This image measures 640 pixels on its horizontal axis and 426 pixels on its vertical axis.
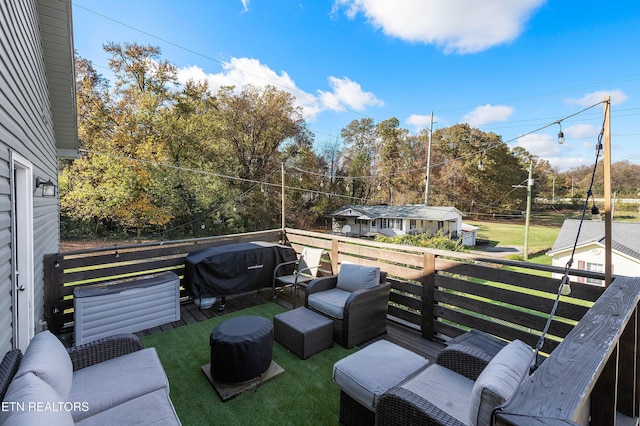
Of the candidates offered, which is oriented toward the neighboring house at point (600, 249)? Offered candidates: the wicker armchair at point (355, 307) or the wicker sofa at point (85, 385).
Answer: the wicker sofa

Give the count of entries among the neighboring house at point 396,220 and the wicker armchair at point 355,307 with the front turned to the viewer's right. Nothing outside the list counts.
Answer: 0

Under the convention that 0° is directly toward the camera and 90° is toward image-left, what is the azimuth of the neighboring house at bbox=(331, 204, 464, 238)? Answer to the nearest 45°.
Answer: approximately 0°

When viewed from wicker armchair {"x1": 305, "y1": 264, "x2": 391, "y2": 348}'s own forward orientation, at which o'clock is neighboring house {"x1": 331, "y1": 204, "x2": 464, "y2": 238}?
The neighboring house is roughly at 5 o'clock from the wicker armchair.

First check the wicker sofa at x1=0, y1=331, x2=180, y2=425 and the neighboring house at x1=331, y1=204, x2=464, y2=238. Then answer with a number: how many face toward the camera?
1

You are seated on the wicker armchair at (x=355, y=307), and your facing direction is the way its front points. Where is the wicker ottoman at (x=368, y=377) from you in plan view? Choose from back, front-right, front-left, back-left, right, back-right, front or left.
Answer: front-left

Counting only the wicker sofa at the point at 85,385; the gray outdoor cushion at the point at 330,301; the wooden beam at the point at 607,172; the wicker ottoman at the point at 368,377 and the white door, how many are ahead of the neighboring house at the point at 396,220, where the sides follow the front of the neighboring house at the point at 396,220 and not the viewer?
5

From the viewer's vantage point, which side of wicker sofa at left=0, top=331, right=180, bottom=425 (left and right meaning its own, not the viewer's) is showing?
right

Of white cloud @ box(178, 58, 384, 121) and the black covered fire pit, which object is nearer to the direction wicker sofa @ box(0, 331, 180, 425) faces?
the black covered fire pit

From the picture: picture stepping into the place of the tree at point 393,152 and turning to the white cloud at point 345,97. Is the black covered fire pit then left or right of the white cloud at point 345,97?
left

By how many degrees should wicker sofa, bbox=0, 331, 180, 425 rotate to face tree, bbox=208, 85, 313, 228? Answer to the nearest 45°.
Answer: approximately 45° to its left

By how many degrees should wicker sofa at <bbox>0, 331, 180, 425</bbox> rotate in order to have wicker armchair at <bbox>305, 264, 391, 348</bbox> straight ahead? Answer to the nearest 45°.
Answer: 0° — it already faces it

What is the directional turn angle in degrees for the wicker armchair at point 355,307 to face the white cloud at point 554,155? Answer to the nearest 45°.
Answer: approximately 180°

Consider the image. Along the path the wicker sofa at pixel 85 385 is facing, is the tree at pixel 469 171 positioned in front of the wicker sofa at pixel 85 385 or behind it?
in front
